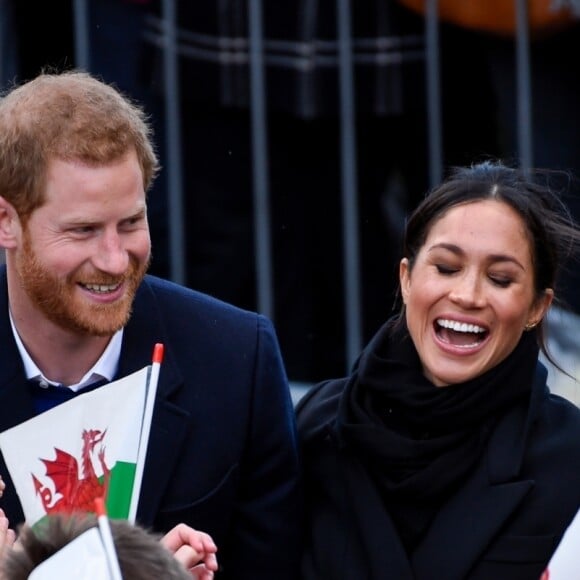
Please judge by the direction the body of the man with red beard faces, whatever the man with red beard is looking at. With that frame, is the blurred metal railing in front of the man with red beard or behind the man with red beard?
behind

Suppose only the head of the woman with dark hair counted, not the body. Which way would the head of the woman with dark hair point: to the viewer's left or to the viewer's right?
to the viewer's left

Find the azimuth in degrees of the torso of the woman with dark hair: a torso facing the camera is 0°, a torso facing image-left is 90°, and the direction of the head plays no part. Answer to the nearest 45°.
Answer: approximately 0°

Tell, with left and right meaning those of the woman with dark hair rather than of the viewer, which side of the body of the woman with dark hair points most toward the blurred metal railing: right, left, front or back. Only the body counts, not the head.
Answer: back

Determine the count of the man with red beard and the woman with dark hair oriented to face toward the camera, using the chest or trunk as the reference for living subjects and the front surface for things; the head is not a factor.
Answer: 2

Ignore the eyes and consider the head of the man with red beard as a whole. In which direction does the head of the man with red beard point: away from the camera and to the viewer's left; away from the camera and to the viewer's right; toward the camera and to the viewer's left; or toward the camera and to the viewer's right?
toward the camera and to the viewer's right

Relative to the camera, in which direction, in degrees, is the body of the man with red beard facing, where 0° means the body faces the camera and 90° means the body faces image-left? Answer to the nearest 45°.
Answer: approximately 0°

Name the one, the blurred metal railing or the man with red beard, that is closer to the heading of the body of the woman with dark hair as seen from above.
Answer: the man with red beard

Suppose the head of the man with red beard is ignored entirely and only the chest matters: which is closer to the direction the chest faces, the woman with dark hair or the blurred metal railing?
the woman with dark hair

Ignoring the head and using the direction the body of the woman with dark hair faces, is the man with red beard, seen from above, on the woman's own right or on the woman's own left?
on the woman's own right

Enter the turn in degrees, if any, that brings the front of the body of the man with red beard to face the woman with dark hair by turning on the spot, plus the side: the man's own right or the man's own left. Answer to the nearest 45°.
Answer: approximately 90° to the man's own left
